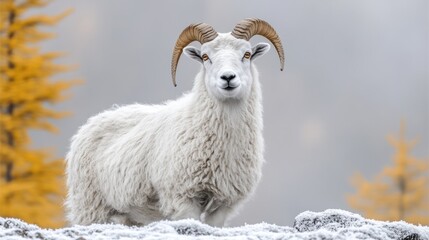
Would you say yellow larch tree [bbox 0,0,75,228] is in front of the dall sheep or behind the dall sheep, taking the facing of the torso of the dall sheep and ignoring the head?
behind

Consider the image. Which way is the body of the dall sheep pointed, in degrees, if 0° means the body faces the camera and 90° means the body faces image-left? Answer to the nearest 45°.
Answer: approximately 315°
